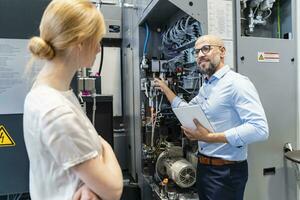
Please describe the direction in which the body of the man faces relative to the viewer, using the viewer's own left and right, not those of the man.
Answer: facing the viewer and to the left of the viewer

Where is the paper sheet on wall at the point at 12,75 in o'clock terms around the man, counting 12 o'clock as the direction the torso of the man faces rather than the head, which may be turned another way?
The paper sheet on wall is roughly at 1 o'clock from the man.

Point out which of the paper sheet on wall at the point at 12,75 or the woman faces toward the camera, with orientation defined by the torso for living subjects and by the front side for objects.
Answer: the paper sheet on wall

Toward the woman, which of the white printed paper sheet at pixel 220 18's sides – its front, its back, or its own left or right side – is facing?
front

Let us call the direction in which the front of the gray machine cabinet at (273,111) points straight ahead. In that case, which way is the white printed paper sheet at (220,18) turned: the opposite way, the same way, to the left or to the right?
the same way

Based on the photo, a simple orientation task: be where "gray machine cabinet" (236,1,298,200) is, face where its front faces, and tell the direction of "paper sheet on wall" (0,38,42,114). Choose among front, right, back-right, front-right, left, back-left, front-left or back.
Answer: front-right

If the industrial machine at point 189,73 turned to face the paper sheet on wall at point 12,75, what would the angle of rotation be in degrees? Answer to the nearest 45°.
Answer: approximately 45° to its right

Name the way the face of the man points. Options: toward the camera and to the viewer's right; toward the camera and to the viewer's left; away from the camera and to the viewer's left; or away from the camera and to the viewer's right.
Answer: toward the camera and to the viewer's left

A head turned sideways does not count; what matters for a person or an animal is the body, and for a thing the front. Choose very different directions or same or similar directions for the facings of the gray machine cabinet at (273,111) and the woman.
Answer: very different directions

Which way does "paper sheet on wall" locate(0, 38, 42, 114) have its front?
toward the camera

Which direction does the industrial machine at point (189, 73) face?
toward the camera

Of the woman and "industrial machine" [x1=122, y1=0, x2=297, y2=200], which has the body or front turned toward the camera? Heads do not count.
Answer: the industrial machine

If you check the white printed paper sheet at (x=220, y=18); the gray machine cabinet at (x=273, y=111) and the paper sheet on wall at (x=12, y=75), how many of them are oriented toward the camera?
3

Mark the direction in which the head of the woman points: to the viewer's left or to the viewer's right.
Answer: to the viewer's right
